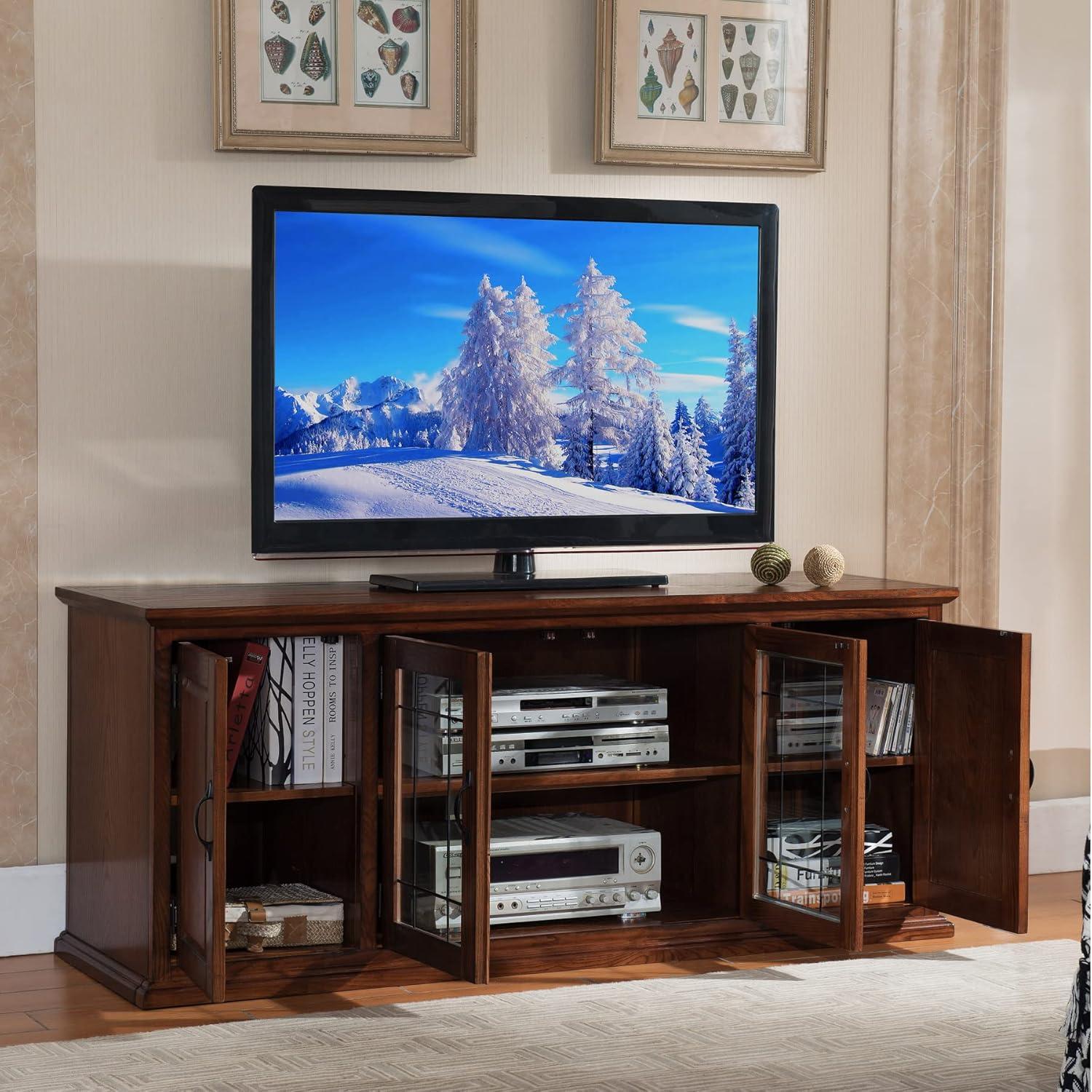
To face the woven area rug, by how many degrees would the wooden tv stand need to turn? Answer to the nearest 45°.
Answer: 0° — it already faces it

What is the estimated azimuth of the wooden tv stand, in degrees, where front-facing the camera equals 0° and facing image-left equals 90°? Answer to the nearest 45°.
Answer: approximately 315°
